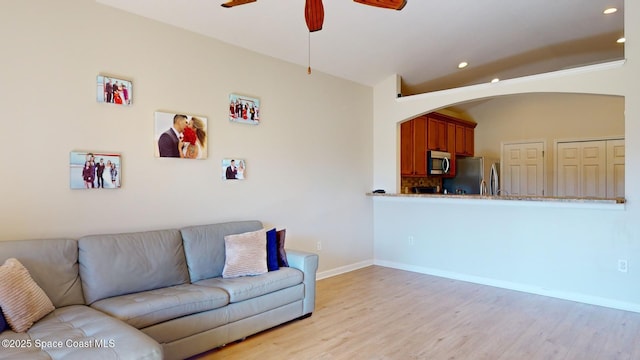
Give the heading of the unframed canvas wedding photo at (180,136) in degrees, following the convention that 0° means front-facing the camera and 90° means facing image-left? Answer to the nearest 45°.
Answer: approximately 315°

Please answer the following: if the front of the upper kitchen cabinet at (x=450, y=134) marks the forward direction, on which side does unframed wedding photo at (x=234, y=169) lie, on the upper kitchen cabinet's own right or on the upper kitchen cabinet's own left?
on the upper kitchen cabinet's own right

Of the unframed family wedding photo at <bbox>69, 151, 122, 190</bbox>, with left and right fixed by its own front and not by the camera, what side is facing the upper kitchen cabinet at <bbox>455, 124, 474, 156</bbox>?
left

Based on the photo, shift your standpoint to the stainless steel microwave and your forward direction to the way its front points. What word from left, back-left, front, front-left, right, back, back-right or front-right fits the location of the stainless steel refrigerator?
left

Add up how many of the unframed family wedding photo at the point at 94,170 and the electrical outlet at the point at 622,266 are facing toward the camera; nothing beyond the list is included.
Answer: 2

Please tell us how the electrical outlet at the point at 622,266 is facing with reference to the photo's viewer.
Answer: facing the viewer

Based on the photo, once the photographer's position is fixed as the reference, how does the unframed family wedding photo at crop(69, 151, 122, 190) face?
facing the viewer

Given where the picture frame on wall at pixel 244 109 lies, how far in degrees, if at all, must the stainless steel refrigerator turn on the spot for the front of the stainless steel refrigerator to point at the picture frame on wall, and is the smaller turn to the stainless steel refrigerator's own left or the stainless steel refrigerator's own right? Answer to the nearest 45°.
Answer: approximately 90° to the stainless steel refrigerator's own right

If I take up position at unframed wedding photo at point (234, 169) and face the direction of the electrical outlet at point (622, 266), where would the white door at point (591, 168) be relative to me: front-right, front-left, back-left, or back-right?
front-left

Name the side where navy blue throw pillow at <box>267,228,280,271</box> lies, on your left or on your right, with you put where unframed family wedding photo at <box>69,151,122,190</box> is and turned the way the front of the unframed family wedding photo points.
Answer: on your left

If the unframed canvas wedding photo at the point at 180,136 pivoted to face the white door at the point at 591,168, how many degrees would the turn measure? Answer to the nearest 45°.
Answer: approximately 45° to its left

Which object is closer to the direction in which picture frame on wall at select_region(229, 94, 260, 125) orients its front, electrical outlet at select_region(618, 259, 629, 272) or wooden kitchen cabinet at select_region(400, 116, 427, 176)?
the electrical outlet

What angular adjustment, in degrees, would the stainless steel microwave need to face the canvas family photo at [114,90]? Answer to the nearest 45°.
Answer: approximately 90° to its right

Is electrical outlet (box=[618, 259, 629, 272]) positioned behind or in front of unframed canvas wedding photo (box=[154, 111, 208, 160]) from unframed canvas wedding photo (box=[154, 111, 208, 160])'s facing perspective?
in front
